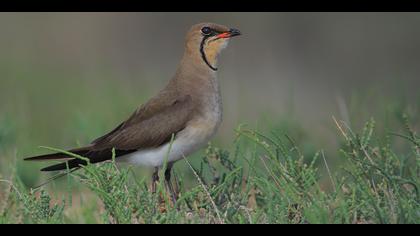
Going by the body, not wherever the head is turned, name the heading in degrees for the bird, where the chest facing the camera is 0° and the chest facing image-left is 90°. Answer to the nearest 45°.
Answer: approximately 270°
